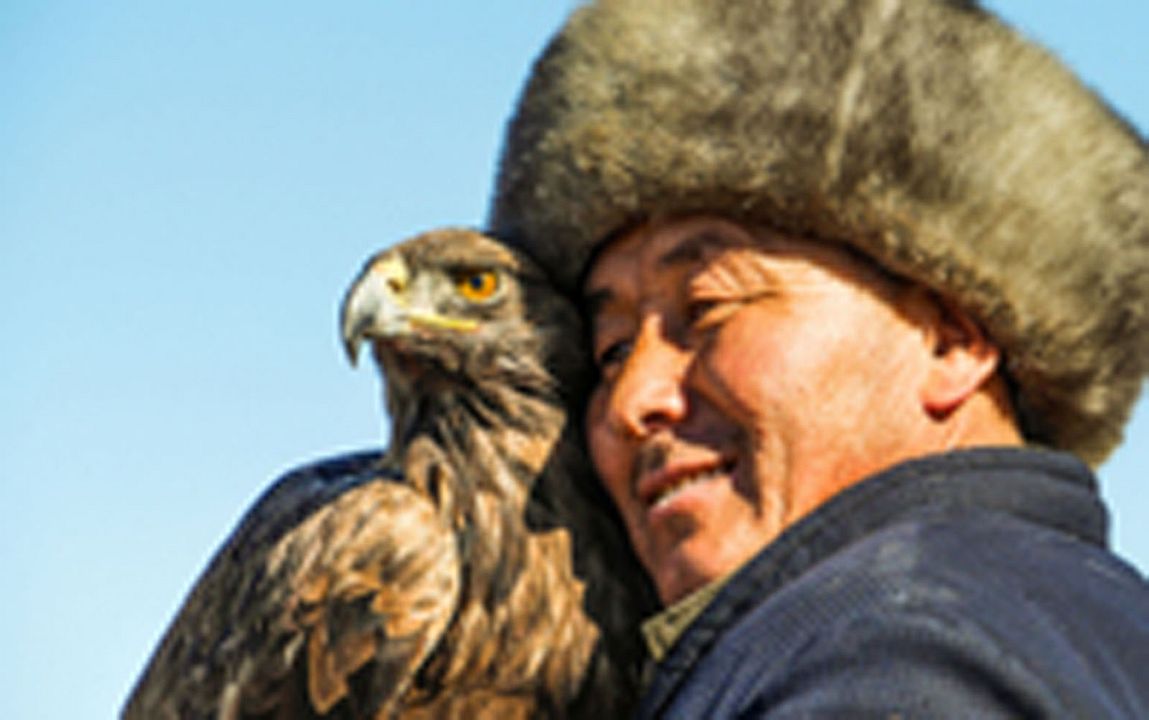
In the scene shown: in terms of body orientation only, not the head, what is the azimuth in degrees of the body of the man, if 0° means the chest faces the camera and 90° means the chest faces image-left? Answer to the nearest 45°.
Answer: approximately 45°
